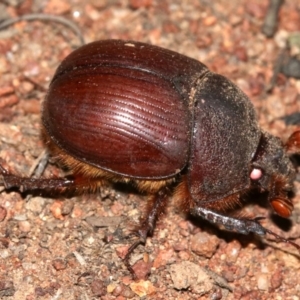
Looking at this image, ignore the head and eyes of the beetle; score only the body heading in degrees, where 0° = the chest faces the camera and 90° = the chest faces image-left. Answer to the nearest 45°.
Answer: approximately 270°
